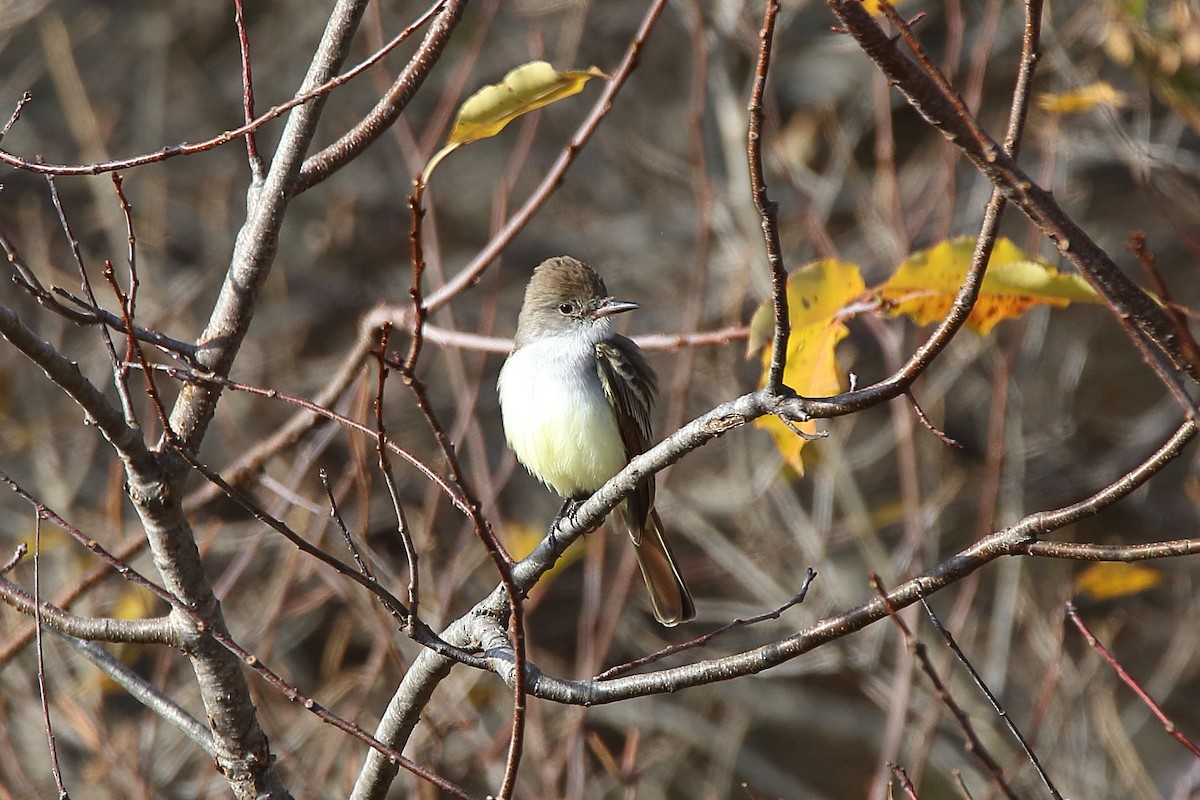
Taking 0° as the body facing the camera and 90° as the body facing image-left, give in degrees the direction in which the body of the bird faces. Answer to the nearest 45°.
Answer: approximately 45°
